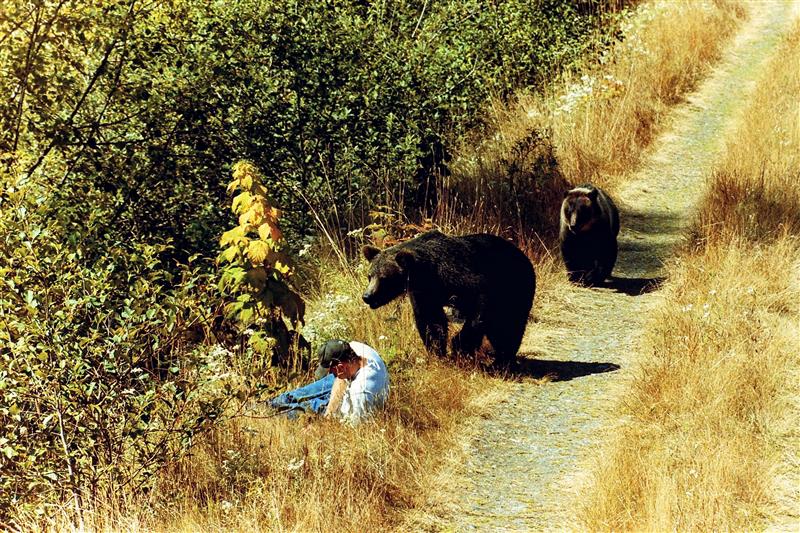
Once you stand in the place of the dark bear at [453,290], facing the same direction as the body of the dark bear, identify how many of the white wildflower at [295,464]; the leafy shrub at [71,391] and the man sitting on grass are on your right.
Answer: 0

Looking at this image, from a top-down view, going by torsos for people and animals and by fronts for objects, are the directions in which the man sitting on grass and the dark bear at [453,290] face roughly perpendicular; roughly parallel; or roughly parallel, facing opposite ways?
roughly parallel

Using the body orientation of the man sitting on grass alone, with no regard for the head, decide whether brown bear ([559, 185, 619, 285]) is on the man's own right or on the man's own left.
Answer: on the man's own right

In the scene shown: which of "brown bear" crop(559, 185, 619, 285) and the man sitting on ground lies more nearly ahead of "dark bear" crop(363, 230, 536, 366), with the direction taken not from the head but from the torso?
the man sitting on ground

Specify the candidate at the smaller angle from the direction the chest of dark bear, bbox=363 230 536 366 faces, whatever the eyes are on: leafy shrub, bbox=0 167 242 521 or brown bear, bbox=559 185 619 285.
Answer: the leafy shrub

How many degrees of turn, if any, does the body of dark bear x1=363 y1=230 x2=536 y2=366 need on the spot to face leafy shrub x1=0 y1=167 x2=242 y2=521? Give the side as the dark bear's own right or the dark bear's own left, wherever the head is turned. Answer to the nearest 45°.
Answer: approximately 45° to the dark bear's own left

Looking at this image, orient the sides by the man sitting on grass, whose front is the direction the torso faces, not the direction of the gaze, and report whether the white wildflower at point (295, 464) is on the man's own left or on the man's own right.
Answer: on the man's own left

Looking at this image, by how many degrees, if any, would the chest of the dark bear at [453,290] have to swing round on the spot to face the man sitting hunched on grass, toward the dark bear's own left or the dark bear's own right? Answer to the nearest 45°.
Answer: approximately 45° to the dark bear's own left

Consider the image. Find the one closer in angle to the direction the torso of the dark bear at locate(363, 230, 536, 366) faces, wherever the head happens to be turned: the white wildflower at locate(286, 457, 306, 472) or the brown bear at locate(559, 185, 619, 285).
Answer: the white wildflower

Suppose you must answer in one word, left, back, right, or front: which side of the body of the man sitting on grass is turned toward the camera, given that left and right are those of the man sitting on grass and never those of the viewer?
left

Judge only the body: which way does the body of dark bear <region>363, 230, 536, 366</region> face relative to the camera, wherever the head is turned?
to the viewer's left

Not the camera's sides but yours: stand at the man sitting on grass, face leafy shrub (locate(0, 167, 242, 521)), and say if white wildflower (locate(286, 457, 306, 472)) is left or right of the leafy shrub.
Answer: left

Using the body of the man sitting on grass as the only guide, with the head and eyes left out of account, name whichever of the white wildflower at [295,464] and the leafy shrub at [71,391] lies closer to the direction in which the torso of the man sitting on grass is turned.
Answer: the leafy shrub

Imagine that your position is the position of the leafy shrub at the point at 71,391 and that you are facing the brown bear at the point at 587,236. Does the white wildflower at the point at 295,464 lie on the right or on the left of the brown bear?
right

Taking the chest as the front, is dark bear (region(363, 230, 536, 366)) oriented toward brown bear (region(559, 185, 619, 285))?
no

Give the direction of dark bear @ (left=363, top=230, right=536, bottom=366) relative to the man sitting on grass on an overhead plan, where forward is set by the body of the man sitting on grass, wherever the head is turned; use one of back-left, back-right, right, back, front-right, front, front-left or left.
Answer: back-right

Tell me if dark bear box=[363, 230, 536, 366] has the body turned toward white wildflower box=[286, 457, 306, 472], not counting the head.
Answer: no

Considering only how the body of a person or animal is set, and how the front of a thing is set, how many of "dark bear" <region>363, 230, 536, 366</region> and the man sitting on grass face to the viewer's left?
2
